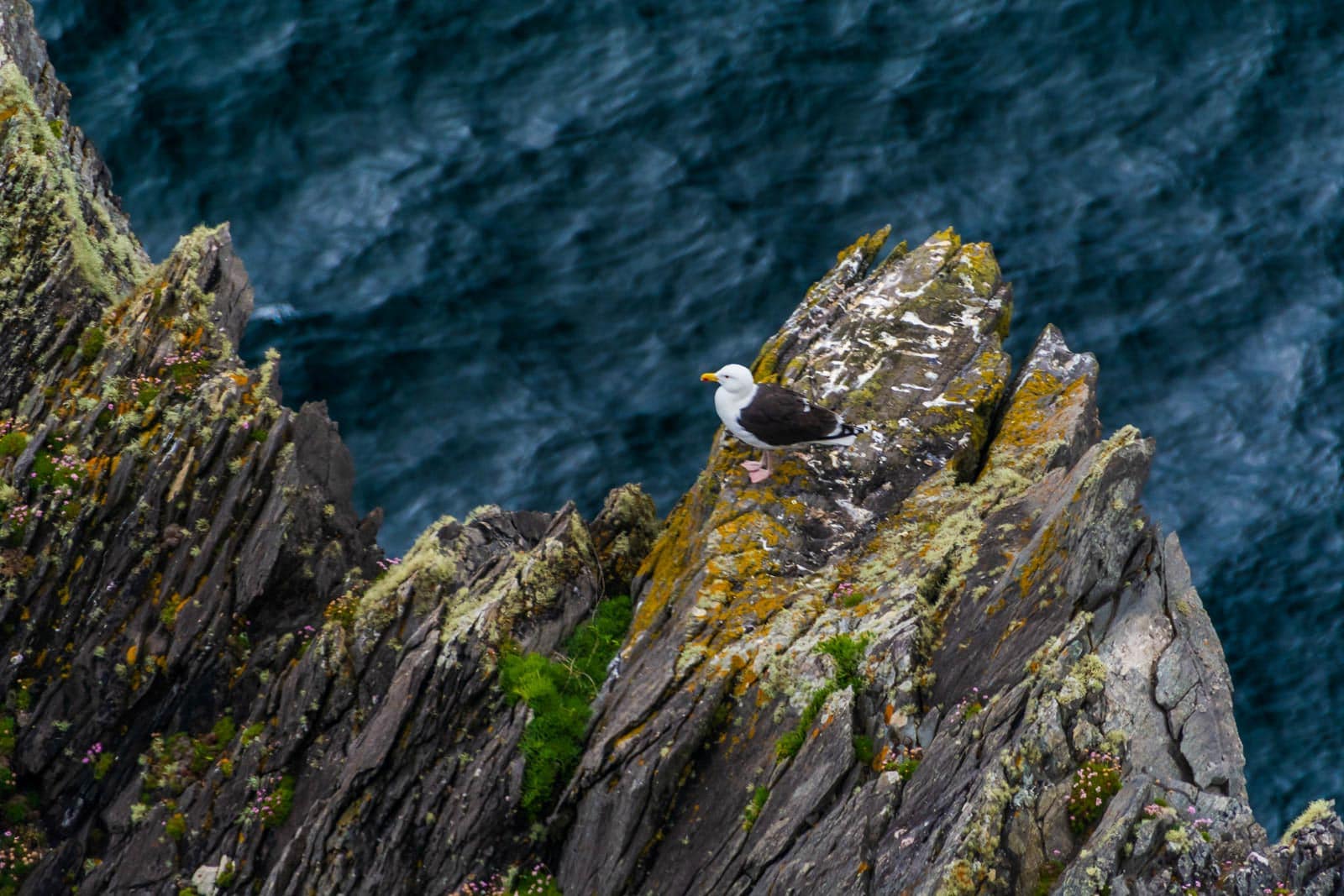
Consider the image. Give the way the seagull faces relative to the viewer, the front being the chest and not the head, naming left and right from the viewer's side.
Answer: facing to the left of the viewer
